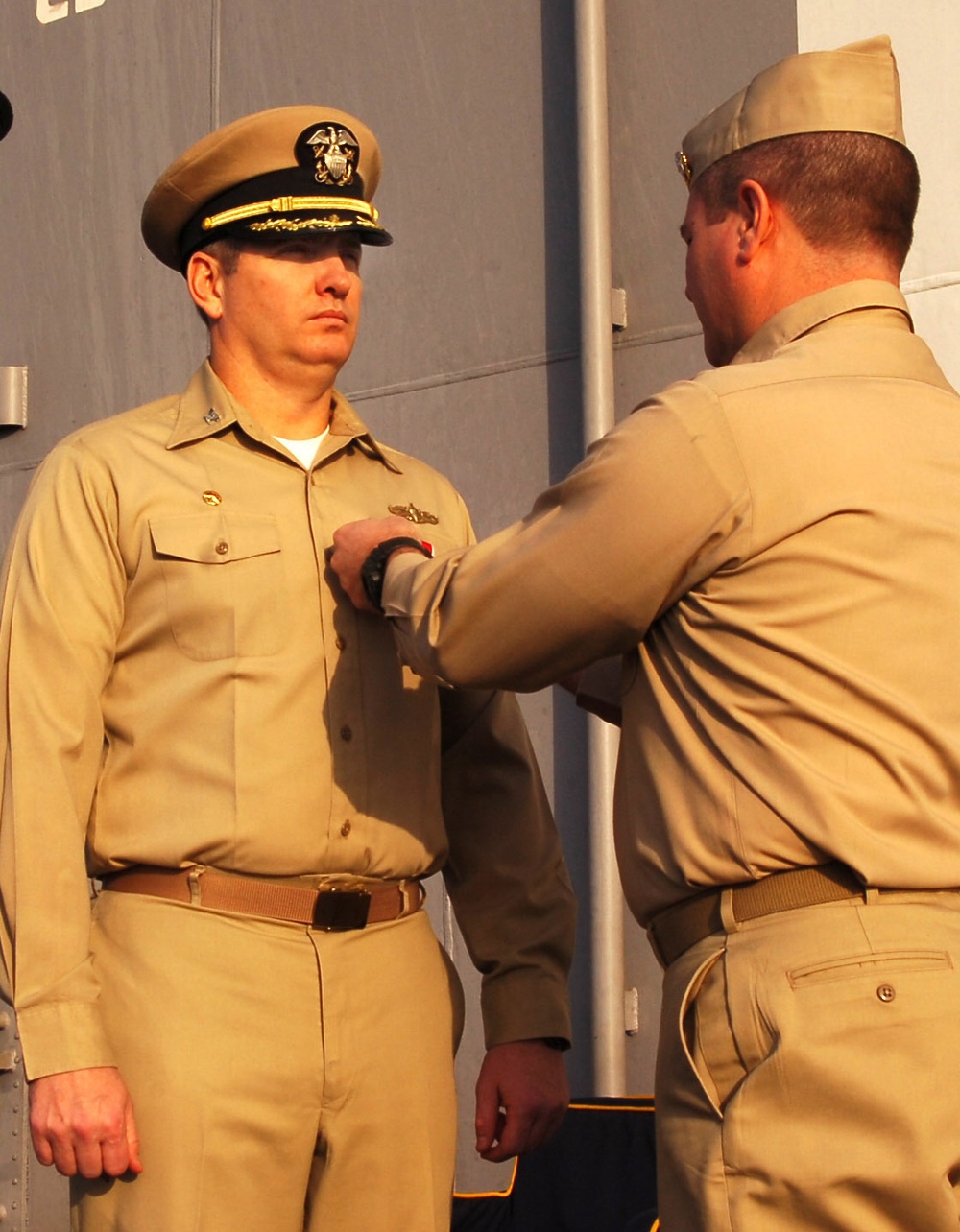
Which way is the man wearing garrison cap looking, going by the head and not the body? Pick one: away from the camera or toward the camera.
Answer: away from the camera

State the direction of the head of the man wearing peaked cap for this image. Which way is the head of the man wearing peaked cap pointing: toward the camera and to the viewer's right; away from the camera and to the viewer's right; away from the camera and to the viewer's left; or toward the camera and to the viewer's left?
toward the camera and to the viewer's right

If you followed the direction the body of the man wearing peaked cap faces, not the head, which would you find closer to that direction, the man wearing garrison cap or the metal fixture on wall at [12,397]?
the man wearing garrison cap

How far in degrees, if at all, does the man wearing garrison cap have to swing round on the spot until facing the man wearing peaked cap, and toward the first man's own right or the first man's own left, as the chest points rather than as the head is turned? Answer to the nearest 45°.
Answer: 0° — they already face them

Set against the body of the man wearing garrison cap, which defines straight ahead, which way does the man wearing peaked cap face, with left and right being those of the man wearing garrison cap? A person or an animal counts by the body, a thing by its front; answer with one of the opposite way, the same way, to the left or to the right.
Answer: the opposite way

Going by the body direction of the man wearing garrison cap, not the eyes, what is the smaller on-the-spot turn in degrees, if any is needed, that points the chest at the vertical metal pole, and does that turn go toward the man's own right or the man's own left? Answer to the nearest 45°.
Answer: approximately 45° to the man's own right

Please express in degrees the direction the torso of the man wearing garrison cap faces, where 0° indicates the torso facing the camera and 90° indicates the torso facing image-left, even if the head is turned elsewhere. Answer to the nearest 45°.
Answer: approximately 135°
